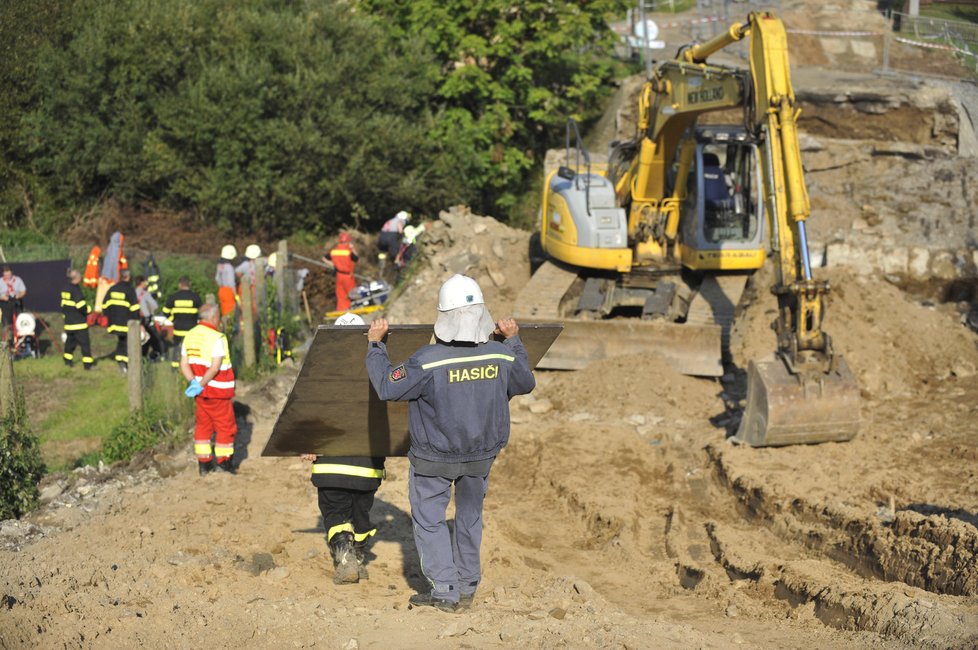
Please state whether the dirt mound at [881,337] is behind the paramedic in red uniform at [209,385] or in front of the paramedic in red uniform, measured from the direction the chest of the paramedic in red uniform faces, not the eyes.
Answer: in front

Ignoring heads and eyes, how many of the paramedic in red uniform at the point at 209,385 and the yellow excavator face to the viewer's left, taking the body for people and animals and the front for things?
0

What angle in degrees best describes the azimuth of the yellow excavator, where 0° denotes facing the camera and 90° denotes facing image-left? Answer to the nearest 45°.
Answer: approximately 315°

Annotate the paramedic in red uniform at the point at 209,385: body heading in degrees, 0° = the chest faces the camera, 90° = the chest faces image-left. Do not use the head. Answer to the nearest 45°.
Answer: approximately 225°

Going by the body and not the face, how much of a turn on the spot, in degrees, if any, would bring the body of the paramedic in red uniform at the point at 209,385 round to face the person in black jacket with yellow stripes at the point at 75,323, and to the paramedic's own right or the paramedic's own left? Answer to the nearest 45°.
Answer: approximately 45° to the paramedic's own left

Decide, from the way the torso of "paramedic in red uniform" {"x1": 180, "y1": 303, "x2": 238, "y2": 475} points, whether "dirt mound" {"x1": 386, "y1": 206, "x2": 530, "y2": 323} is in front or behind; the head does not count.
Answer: in front

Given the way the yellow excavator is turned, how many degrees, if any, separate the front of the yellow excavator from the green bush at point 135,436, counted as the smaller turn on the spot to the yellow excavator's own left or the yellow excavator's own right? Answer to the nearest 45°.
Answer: approximately 90° to the yellow excavator's own right

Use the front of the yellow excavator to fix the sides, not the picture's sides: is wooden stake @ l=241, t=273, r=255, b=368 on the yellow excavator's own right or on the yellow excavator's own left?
on the yellow excavator's own right

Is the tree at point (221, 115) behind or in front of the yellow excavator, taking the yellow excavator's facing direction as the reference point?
behind

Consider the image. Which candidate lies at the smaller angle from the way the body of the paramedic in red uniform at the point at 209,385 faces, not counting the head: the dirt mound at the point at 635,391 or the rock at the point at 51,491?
the dirt mound
